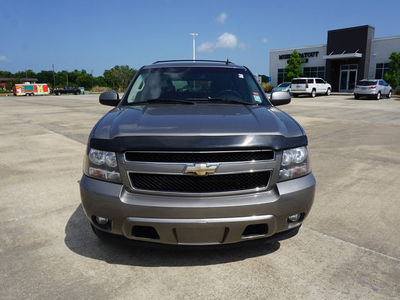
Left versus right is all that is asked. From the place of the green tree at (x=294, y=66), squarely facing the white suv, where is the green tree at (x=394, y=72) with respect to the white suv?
left

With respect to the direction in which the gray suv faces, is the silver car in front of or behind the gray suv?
behind

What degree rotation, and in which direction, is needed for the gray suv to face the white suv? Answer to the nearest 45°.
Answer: approximately 180°
